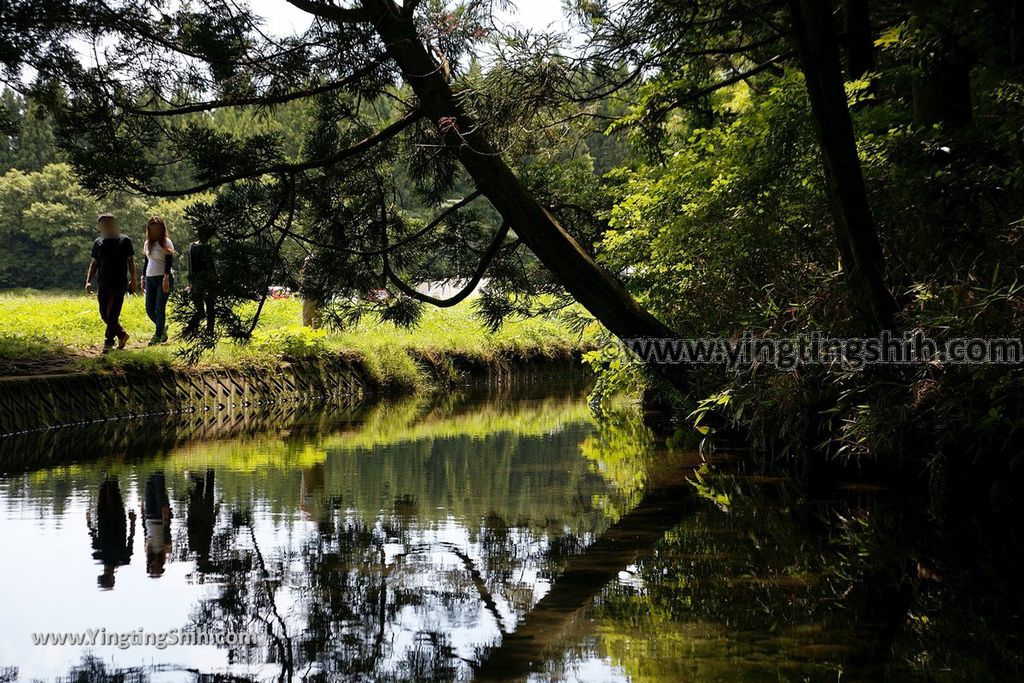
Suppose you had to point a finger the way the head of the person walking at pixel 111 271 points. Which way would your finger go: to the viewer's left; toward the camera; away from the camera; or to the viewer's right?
toward the camera

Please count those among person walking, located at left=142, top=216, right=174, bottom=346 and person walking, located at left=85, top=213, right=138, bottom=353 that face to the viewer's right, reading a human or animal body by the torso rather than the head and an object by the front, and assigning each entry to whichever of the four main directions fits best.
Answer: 0

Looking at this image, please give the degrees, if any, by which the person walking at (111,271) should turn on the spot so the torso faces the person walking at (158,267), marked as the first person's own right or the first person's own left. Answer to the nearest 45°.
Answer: approximately 135° to the first person's own left

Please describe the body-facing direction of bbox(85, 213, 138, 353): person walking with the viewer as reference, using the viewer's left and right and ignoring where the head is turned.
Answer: facing the viewer

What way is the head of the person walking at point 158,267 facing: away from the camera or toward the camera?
toward the camera

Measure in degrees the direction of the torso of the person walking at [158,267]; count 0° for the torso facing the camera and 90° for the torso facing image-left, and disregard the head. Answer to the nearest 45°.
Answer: approximately 45°
